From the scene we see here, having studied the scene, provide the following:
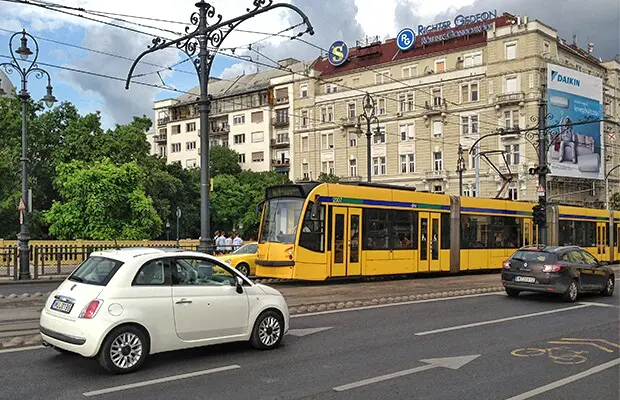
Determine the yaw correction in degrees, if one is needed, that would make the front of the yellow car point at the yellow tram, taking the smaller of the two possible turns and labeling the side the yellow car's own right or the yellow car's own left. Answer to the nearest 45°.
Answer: approximately 135° to the yellow car's own left

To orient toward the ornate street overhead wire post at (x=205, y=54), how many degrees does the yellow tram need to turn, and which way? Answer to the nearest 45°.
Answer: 0° — it already faces it

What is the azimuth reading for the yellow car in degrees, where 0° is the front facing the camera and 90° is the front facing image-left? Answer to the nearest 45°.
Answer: approximately 45°

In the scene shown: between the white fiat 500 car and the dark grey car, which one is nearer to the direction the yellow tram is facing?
the white fiat 500 car

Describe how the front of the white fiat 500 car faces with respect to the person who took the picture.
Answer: facing away from the viewer and to the right of the viewer

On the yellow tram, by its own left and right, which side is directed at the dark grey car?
left
